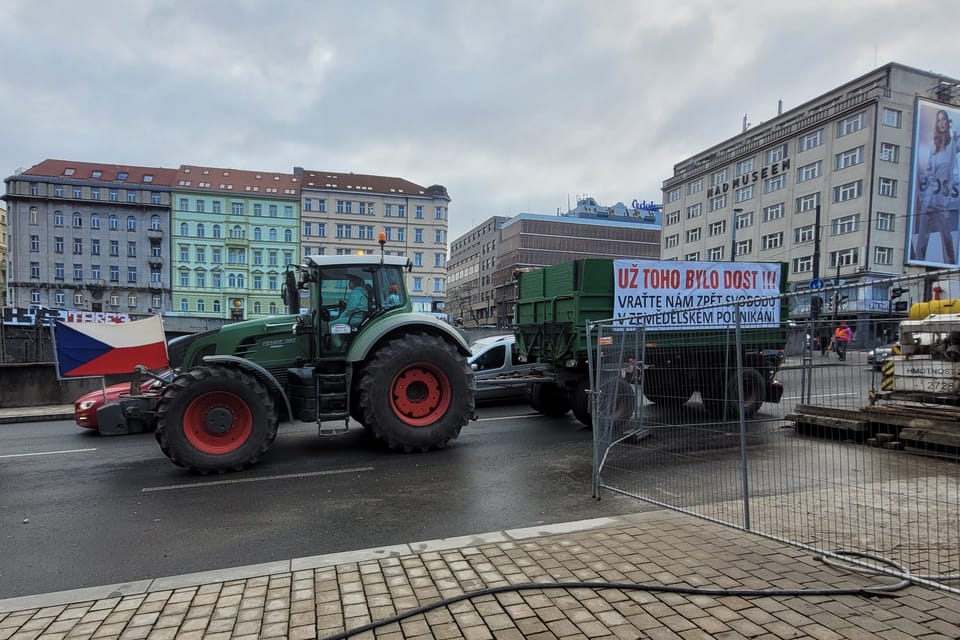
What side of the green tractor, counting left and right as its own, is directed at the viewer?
left

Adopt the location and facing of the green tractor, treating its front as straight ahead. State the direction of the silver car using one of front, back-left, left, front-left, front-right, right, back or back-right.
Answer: back-right

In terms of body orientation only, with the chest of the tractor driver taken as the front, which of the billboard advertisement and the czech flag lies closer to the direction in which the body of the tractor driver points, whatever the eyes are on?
the czech flag

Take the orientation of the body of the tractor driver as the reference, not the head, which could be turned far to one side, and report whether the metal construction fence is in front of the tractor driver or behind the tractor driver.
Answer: behind

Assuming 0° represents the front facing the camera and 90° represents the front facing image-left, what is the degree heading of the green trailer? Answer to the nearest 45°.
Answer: approximately 45°

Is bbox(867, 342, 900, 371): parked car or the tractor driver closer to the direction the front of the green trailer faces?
the tractor driver

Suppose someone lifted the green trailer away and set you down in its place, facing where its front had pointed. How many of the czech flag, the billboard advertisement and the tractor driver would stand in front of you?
2

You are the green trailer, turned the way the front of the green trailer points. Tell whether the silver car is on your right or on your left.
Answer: on your right

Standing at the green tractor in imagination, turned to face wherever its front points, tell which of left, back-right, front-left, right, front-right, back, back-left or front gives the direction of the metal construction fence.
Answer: back-left

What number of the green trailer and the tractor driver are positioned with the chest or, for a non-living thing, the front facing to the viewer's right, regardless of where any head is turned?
0

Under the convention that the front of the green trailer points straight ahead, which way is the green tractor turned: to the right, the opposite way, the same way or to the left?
the same way

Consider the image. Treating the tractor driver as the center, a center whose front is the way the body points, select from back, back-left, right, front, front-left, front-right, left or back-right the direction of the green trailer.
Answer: back

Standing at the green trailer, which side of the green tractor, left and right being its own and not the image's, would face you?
back

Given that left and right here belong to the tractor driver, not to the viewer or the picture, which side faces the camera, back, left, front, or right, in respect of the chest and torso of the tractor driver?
left

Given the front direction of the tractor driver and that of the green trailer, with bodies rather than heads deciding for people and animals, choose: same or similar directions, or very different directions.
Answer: same or similar directions
